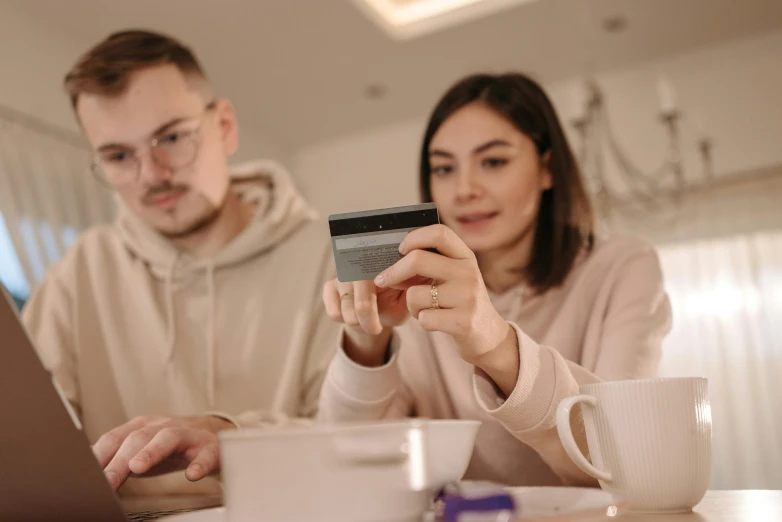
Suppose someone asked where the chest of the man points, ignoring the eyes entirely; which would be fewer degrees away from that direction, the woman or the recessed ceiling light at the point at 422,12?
the woman

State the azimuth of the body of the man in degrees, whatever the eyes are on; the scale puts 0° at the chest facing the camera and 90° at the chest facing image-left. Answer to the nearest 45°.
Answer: approximately 0°

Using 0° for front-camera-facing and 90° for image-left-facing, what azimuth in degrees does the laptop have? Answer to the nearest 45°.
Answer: approximately 225°

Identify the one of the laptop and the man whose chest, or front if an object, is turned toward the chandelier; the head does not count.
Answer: the laptop

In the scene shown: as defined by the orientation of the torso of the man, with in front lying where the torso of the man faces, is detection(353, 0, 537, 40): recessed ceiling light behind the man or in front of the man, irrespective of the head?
behind

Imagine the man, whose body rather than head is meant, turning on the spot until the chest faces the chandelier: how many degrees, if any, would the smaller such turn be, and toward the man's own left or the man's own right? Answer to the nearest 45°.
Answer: approximately 135° to the man's own left

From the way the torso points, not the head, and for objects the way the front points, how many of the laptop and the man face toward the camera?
1

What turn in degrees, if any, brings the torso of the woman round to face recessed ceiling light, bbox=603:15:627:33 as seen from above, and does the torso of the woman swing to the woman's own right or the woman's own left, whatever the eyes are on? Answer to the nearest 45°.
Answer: approximately 135° to the woman's own right
